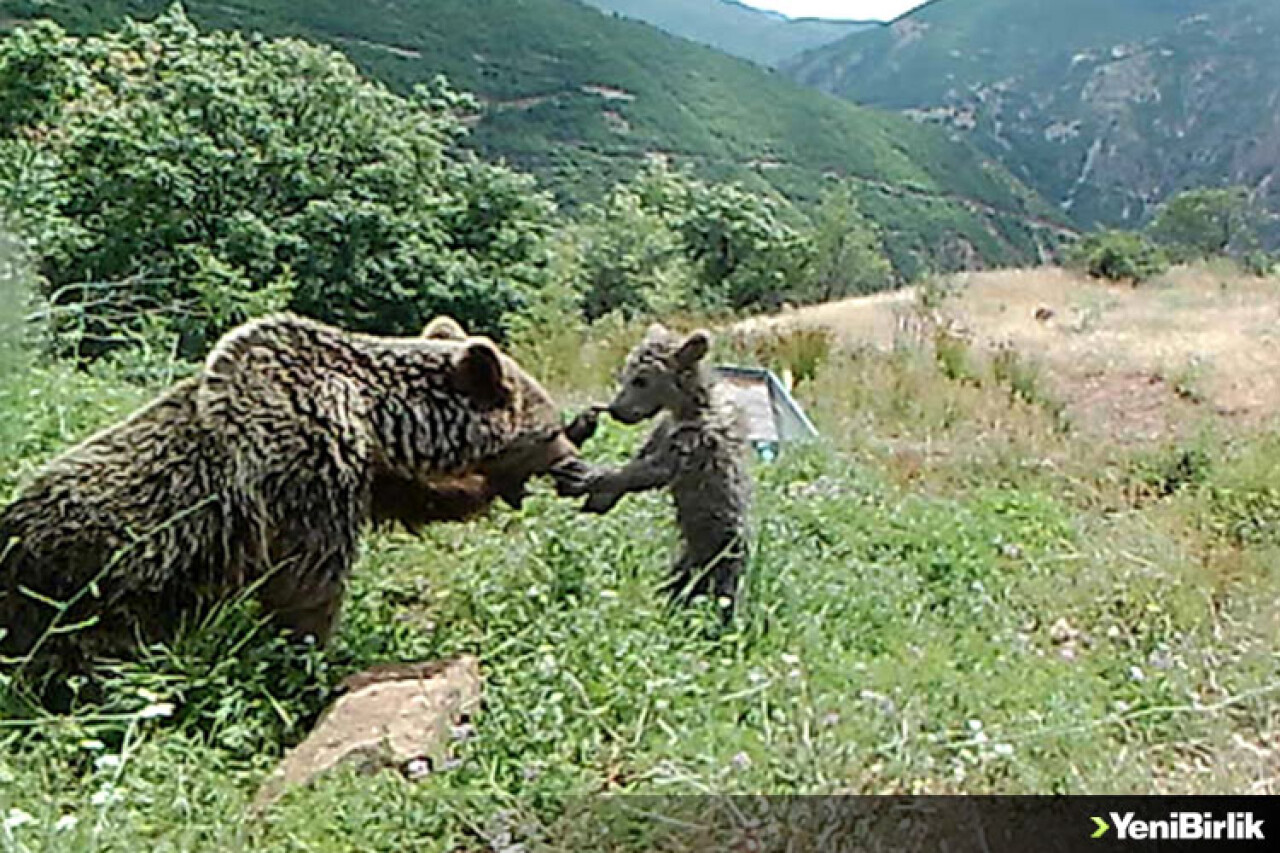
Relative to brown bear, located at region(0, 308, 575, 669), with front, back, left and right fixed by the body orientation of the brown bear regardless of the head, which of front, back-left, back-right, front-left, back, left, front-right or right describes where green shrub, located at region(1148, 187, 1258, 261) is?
front-left

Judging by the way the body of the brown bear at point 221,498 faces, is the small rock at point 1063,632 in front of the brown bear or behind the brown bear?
in front

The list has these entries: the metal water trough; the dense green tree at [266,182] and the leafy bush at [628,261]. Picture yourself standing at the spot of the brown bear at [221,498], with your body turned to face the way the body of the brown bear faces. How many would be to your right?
0

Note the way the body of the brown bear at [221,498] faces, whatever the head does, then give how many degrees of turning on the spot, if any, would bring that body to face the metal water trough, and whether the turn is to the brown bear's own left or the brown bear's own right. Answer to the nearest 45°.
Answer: approximately 45° to the brown bear's own left

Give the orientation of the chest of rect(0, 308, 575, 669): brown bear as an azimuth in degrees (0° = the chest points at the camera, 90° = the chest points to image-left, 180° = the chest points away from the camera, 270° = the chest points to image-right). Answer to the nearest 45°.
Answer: approximately 270°

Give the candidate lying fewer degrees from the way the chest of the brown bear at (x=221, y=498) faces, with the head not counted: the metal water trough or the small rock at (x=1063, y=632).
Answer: the small rock

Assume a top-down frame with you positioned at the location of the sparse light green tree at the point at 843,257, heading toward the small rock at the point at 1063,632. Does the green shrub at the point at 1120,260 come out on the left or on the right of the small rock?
left

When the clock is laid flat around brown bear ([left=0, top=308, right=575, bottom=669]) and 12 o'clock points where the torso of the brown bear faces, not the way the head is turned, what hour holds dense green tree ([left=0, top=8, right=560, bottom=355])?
The dense green tree is roughly at 9 o'clock from the brown bear.

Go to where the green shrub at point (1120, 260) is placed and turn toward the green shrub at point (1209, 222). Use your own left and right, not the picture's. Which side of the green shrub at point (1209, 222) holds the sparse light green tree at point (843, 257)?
left

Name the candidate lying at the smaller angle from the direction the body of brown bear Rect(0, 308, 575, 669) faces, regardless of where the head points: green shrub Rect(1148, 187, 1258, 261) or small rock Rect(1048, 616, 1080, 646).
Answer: the small rock

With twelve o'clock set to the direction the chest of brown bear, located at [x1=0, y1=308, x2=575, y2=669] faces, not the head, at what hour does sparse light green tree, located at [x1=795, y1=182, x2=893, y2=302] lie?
The sparse light green tree is roughly at 10 o'clock from the brown bear.
